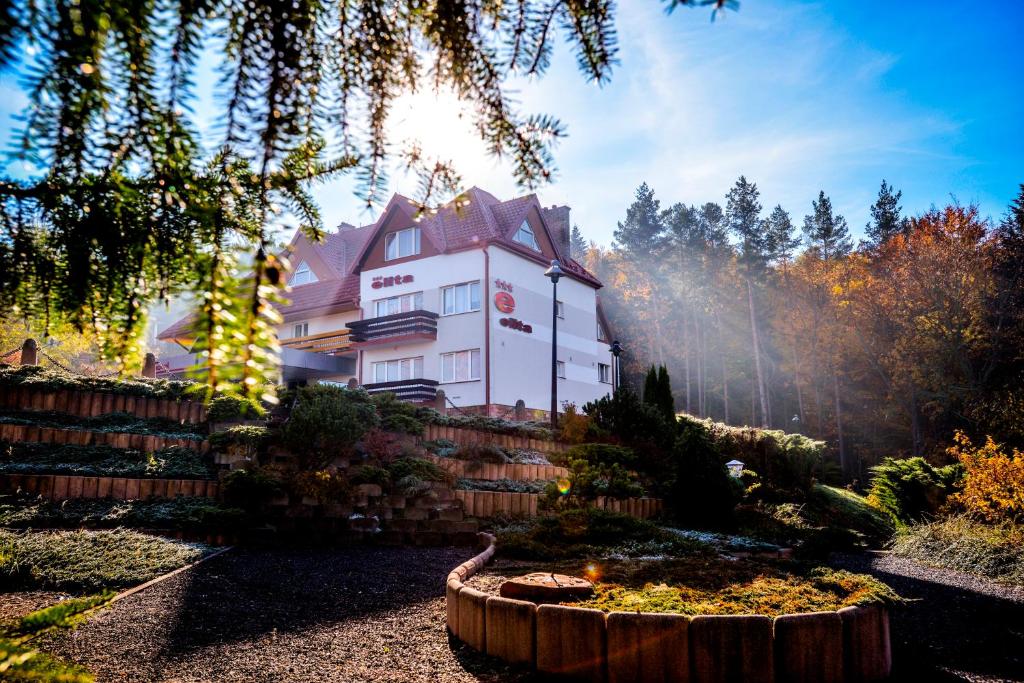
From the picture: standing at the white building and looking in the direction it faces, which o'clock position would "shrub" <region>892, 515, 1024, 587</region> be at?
The shrub is roughly at 10 o'clock from the white building.

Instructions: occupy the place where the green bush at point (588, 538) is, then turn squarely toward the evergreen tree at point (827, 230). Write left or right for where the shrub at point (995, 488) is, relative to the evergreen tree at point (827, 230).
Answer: right

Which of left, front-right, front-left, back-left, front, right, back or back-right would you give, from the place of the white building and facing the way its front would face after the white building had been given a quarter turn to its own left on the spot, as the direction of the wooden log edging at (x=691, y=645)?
front-right

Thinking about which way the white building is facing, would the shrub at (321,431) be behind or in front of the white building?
in front

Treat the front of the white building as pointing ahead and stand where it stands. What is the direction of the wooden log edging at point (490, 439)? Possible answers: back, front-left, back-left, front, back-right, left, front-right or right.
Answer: front-left

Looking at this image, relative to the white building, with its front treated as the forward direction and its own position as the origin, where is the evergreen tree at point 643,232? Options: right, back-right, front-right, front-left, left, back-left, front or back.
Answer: back

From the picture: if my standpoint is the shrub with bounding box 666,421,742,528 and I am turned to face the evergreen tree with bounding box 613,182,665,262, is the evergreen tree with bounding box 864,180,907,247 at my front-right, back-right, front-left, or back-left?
front-right

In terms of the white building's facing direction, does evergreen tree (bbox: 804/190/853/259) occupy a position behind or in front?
behind

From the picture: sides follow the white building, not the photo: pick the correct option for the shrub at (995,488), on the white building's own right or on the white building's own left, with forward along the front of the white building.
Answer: on the white building's own left

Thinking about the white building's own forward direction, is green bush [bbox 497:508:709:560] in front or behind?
in front

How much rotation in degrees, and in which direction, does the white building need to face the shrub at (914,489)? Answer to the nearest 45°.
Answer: approximately 90° to its left
